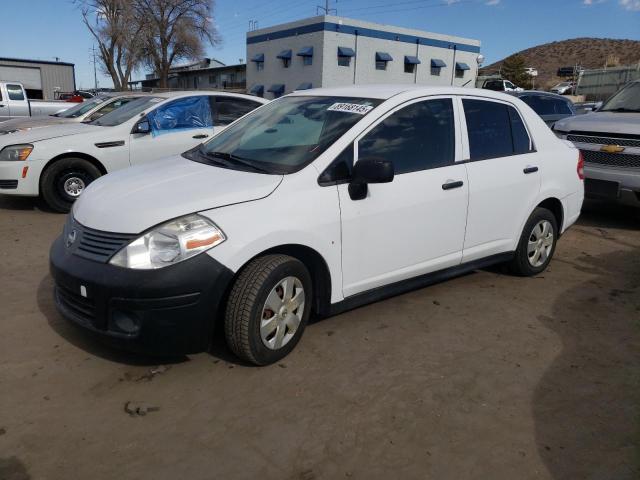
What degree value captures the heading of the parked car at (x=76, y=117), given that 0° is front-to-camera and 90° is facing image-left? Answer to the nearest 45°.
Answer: approximately 45°

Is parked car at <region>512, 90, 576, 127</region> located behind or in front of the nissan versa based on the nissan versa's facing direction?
behind

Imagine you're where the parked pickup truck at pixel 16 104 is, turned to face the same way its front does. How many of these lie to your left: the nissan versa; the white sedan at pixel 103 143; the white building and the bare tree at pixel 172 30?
2

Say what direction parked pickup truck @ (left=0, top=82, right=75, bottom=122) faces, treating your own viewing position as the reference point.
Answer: facing to the left of the viewer

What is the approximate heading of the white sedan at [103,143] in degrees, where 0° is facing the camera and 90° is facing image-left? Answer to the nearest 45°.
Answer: approximately 45°

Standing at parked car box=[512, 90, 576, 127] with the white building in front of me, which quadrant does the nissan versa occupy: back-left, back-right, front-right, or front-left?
back-left

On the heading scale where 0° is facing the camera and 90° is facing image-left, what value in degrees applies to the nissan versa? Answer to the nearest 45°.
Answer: approximately 45°

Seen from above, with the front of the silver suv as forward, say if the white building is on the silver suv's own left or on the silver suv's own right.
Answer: on the silver suv's own right

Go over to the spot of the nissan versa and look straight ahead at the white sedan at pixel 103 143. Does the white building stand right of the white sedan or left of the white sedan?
right

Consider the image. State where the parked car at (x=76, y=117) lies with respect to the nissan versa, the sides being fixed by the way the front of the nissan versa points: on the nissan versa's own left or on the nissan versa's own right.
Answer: on the nissan versa's own right

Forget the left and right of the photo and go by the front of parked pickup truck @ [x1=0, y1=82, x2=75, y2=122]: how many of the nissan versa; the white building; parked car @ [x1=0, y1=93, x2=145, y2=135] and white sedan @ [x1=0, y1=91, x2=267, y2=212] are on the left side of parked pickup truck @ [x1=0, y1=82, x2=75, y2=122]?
3
